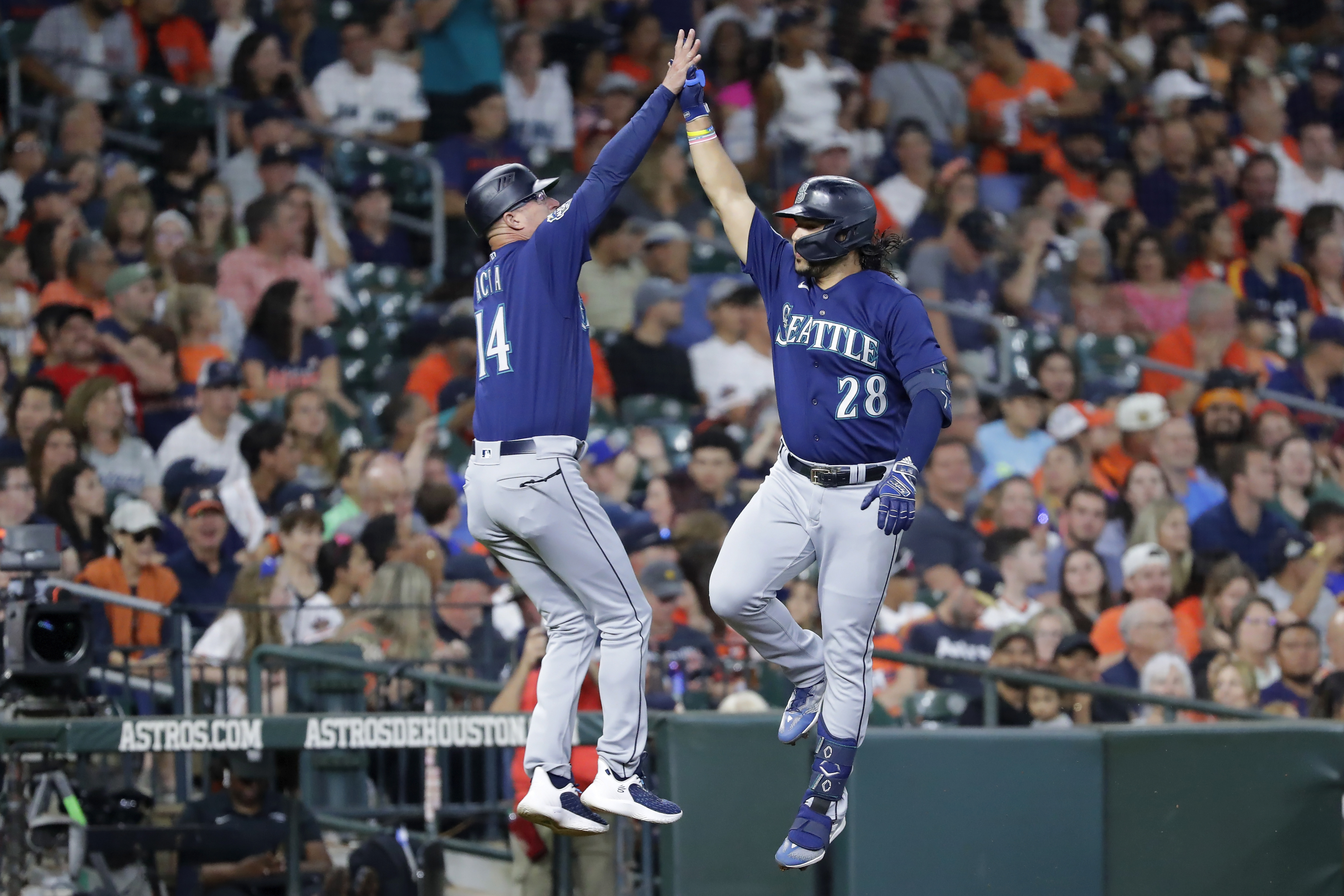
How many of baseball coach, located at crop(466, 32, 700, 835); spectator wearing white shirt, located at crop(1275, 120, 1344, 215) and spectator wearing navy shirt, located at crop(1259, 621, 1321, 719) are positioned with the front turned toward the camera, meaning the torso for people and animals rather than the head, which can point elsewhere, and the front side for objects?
2

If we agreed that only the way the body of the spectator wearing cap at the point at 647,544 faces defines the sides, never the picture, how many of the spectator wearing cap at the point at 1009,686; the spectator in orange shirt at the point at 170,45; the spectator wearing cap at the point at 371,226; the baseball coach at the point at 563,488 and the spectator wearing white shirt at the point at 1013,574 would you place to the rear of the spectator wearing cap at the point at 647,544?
2

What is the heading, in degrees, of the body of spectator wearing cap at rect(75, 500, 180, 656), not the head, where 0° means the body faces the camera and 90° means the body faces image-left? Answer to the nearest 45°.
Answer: approximately 0°

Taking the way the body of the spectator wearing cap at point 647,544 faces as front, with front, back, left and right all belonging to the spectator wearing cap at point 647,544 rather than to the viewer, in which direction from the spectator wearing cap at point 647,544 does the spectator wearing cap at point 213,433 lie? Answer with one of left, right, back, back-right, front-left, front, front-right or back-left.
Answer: back-right

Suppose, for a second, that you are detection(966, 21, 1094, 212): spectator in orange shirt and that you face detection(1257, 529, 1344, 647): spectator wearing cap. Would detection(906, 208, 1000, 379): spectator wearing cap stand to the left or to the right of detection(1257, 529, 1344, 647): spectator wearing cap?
right

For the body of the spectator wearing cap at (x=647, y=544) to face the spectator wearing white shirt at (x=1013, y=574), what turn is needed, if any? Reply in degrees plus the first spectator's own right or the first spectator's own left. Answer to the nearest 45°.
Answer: approximately 45° to the first spectator's own left
